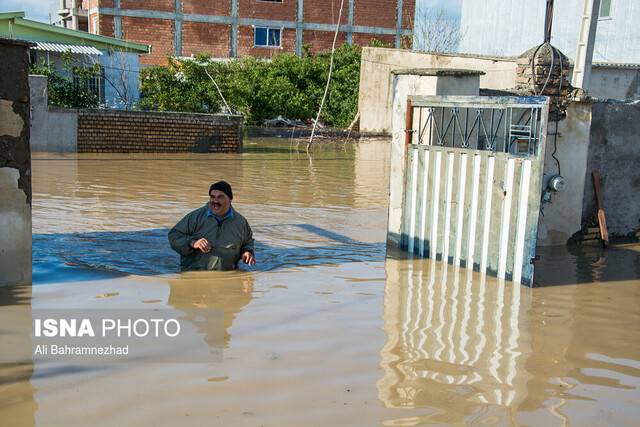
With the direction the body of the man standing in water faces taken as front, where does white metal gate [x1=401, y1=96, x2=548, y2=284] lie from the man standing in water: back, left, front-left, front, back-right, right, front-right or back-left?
left

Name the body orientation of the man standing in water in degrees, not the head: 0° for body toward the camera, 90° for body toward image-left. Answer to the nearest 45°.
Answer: approximately 0°

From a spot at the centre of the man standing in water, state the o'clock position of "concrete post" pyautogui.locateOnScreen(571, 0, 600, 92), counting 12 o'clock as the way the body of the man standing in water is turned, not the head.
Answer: The concrete post is roughly at 8 o'clock from the man standing in water.

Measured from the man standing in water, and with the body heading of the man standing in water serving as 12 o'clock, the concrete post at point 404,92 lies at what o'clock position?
The concrete post is roughly at 8 o'clock from the man standing in water.

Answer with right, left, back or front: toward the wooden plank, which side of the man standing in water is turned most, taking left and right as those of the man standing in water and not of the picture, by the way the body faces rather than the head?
left

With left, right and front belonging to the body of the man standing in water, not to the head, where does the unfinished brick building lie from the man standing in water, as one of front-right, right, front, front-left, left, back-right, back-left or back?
back
